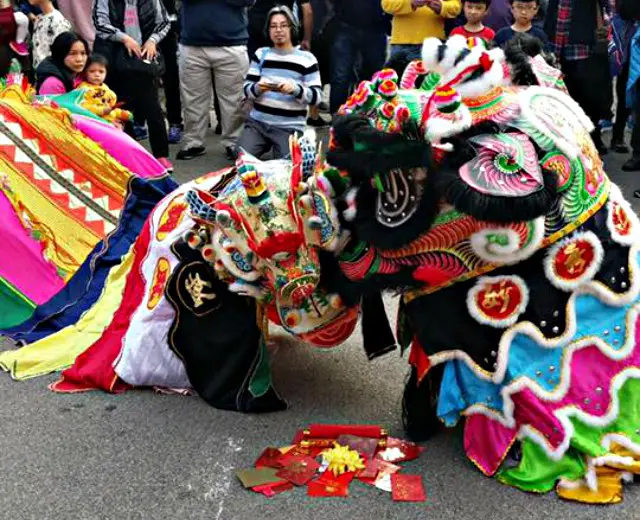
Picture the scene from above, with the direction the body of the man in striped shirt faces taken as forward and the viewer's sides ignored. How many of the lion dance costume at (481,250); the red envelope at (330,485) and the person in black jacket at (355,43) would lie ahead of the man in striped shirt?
2

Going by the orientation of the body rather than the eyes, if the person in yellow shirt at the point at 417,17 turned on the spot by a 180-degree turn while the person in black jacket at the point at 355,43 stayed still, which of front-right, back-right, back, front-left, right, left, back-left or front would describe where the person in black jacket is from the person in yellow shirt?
front-left

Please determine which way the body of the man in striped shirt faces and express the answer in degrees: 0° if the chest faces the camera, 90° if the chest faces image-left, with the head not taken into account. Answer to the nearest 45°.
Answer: approximately 0°

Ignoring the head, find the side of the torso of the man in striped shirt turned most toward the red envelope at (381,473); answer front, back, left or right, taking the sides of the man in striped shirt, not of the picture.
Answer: front

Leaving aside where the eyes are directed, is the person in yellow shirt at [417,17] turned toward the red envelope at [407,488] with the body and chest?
yes

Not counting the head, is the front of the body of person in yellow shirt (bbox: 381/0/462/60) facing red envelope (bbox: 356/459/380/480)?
yes

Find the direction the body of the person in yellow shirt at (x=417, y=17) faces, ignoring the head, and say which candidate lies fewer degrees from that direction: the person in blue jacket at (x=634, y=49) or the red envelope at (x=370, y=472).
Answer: the red envelope

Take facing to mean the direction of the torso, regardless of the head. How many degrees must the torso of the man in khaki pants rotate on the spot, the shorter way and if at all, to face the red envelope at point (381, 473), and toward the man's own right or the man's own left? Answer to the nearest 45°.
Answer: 0° — they already face it
